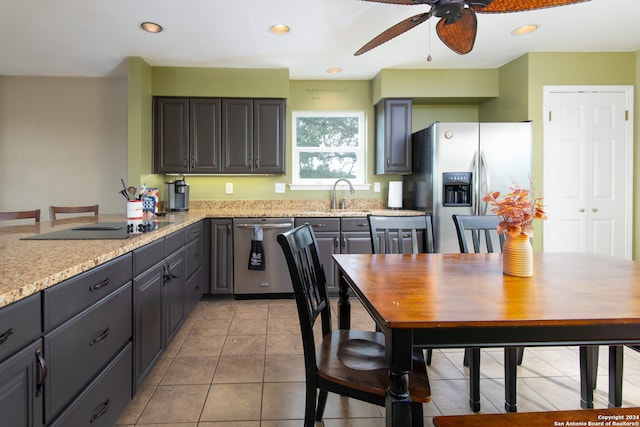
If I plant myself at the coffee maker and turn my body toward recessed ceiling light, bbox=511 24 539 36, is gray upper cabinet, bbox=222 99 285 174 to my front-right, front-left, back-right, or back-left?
front-left

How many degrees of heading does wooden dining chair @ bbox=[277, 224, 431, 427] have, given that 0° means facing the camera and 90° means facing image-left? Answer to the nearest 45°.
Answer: approximately 270°

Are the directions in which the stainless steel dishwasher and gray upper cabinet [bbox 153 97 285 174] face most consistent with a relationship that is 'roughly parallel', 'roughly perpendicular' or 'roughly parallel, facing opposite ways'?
roughly parallel

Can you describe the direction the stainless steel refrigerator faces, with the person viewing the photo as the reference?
facing the viewer

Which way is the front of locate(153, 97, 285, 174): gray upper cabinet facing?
toward the camera

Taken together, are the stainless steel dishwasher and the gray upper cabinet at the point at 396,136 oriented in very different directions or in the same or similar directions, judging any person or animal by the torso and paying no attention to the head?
same or similar directions

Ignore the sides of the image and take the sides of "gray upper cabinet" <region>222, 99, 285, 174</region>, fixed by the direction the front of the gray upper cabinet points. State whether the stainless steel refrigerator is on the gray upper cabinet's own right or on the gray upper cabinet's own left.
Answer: on the gray upper cabinet's own left

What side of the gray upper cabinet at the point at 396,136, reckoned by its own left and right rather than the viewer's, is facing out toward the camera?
front

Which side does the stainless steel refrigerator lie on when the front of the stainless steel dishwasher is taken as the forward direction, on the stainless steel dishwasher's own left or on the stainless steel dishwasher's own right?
on the stainless steel dishwasher's own left

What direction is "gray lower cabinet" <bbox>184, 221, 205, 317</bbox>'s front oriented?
to the viewer's right

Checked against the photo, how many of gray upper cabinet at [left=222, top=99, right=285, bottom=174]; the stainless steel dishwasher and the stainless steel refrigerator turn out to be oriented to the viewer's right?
0
